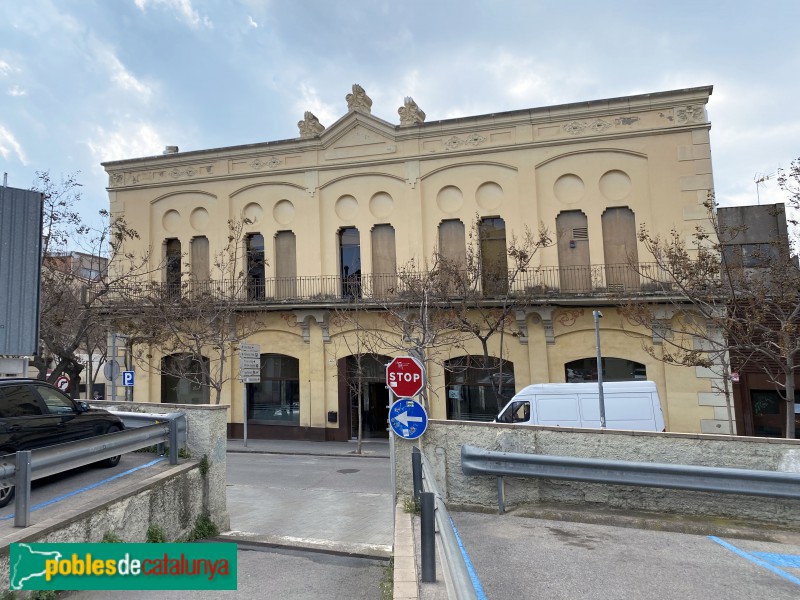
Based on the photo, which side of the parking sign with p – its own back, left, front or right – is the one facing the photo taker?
front

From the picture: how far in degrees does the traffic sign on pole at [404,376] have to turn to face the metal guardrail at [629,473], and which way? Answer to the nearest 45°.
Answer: approximately 45° to its left

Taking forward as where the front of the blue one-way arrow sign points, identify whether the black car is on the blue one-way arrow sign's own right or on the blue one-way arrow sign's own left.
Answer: on the blue one-way arrow sign's own right

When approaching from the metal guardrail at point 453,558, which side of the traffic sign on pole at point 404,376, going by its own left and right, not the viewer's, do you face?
front

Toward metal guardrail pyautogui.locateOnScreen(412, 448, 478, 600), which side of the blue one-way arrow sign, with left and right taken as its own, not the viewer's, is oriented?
front

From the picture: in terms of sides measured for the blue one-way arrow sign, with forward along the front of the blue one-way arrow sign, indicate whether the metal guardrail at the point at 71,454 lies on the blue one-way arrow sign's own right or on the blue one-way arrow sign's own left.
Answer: on the blue one-way arrow sign's own right

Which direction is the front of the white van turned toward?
to the viewer's left

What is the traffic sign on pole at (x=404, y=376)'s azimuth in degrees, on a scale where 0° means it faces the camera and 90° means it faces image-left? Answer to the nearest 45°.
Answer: approximately 0°

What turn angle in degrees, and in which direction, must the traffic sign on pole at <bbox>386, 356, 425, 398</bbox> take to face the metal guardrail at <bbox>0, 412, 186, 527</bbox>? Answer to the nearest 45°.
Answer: approximately 45° to its right

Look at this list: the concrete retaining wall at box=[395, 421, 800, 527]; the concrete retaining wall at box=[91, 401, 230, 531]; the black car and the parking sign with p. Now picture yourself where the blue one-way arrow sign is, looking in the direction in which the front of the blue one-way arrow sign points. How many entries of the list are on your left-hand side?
1
